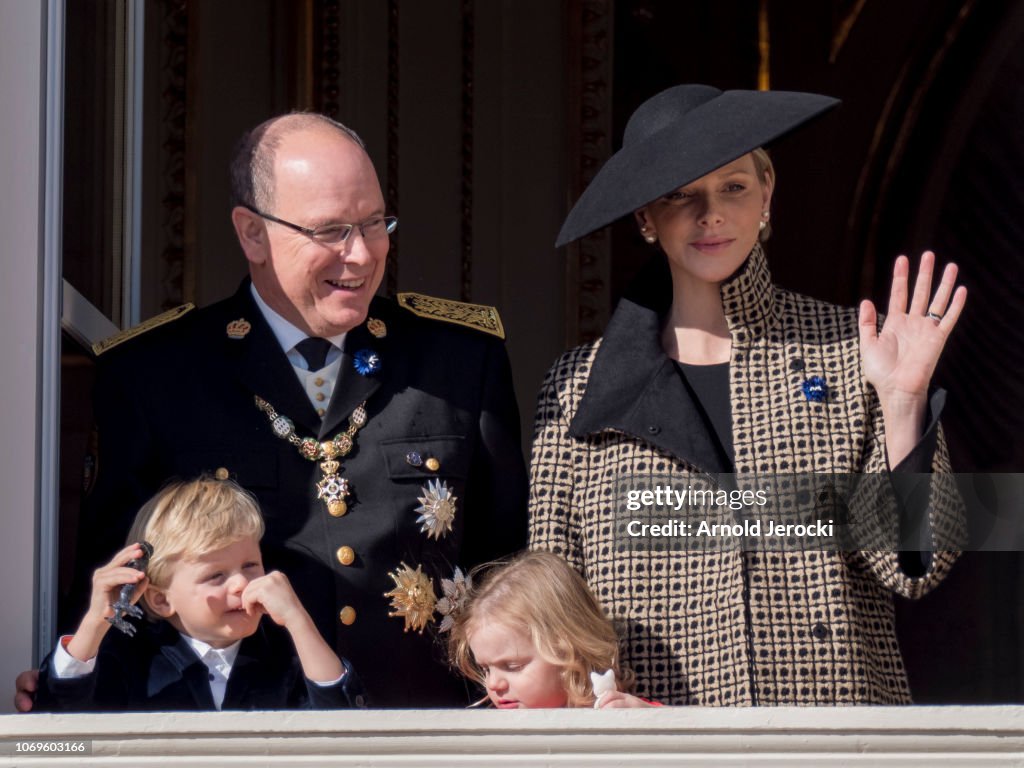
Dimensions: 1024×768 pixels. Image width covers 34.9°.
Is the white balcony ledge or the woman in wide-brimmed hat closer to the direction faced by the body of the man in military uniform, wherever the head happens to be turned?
the white balcony ledge

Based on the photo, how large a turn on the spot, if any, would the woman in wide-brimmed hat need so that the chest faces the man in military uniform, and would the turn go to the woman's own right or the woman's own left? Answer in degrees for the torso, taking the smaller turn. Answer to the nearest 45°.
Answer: approximately 90° to the woman's own right

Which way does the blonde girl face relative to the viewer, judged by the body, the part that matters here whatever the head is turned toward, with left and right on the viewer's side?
facing the viewer and to the left of the viewer

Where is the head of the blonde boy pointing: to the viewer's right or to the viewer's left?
to the viewer's right

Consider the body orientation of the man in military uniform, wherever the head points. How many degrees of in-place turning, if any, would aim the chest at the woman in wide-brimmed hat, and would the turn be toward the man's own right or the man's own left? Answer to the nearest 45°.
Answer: approximately 90° to the man's own left

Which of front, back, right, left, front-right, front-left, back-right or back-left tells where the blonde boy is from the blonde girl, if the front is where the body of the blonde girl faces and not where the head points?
front-right

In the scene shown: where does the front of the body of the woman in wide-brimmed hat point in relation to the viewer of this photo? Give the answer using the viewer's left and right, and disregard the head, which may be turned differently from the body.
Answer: facing the viewer

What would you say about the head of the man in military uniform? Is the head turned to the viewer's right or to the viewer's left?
to the viewer's right

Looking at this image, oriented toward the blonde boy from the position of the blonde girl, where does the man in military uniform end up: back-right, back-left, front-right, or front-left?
front-right

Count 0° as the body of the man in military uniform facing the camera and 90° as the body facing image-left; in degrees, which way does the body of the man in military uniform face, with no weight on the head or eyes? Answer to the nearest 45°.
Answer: approximately 0°

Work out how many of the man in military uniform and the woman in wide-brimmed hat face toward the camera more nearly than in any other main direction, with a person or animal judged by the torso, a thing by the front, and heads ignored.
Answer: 2

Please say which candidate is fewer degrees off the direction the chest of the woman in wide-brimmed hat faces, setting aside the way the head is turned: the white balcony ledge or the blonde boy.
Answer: the white balcony ledge
